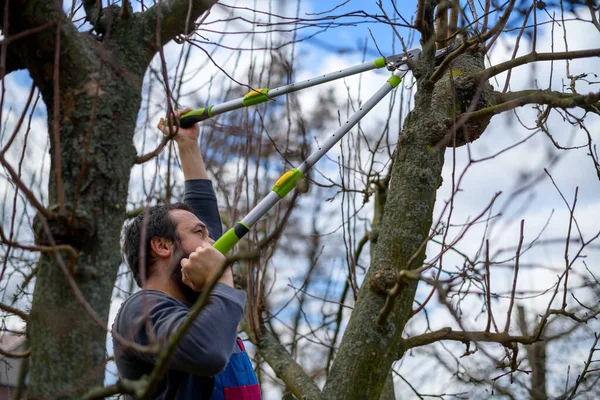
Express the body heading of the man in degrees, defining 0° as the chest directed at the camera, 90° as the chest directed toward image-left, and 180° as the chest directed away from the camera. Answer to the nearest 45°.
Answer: approximately 270°

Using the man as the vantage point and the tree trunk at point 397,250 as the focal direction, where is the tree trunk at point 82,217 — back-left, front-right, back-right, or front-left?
back-right

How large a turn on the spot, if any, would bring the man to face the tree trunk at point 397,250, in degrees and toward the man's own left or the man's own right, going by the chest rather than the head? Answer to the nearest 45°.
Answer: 0° — they already face it

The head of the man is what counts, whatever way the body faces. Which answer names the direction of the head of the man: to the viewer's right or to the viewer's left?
to the viewer's right
